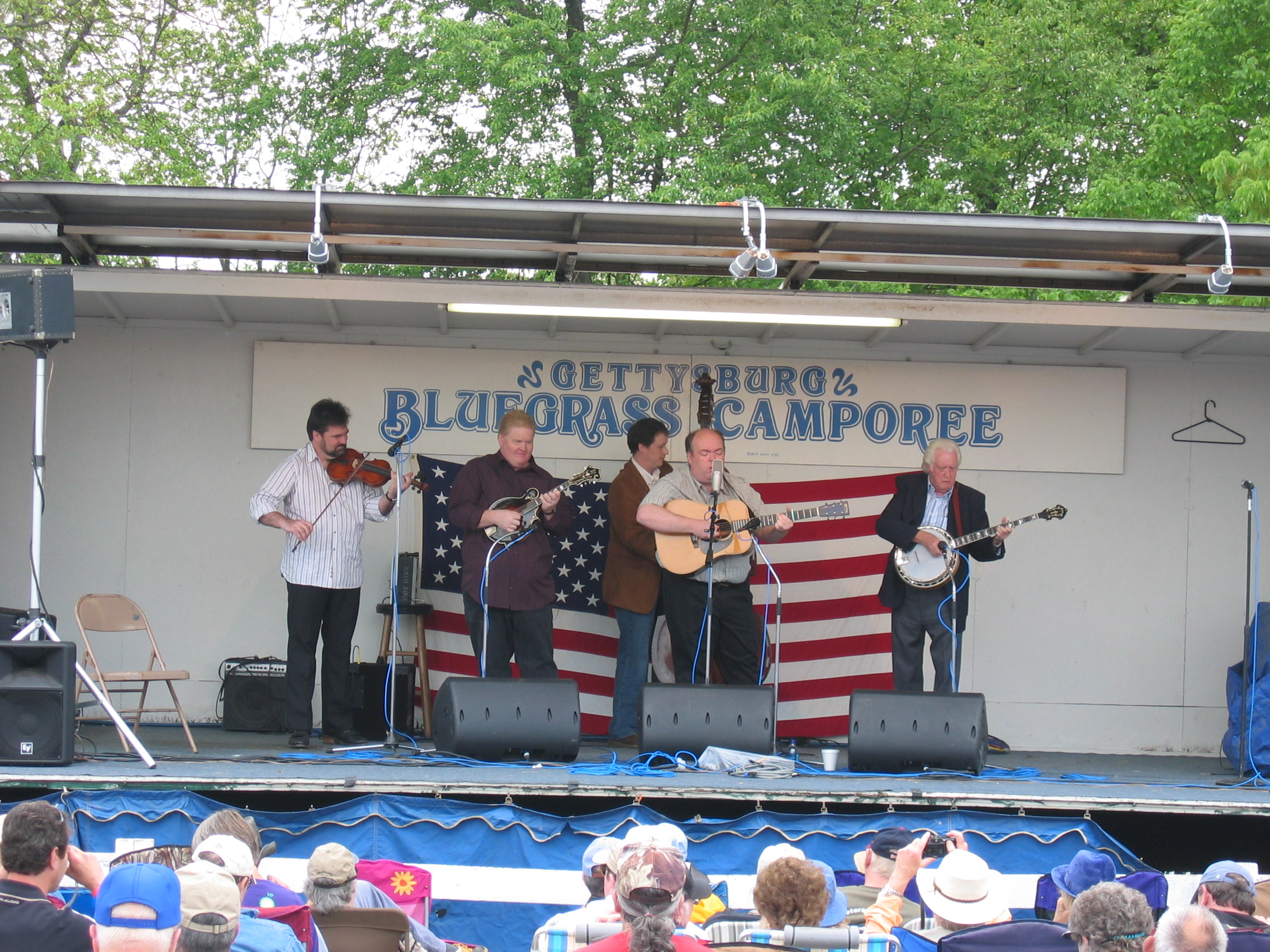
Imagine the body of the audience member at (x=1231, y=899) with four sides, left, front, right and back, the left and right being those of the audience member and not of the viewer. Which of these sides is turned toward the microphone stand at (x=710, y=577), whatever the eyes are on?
front

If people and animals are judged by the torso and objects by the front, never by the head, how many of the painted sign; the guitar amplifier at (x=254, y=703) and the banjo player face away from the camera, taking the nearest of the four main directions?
0

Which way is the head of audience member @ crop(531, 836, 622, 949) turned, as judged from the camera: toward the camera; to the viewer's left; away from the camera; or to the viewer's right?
away from the camera

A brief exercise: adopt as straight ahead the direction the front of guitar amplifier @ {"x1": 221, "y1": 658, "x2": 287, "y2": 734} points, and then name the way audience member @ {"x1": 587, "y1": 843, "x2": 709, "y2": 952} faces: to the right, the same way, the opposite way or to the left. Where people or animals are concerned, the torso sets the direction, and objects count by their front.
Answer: the opposite way

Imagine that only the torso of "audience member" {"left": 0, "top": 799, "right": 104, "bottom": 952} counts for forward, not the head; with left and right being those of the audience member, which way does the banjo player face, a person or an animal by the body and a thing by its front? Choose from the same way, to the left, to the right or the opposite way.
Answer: the opposite way

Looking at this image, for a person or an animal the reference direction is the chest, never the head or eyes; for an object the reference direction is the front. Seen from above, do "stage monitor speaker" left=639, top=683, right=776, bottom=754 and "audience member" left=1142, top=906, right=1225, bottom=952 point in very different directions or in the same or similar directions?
same or similar directions

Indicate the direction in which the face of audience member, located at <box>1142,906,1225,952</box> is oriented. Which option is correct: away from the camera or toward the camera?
away from the camera

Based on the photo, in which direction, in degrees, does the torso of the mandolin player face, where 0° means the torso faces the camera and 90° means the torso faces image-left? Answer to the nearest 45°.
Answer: approximately 0°

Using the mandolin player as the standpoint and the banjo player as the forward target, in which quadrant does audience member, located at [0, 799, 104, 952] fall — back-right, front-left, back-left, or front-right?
back-right

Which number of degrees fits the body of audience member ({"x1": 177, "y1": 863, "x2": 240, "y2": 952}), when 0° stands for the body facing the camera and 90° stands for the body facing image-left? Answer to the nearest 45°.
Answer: approximately 180°

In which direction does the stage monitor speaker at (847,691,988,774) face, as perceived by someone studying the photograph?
facing away from the viewer

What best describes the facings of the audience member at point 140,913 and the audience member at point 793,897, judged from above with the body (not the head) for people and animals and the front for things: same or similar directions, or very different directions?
same or similar directions

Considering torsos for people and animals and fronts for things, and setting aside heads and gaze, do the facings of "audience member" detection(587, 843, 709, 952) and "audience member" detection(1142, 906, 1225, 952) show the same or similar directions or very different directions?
same or similar directions

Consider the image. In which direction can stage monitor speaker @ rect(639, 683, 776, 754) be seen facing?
away from the camera

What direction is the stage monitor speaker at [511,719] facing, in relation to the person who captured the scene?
facing away from the viewer

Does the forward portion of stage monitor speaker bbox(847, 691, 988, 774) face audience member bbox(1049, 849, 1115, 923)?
no

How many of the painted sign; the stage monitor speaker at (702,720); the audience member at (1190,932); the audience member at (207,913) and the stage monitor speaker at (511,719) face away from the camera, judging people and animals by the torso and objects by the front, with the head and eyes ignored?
4

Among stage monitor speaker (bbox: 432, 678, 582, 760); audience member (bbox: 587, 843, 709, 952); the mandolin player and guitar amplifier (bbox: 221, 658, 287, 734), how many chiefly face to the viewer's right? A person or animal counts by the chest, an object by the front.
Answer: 0

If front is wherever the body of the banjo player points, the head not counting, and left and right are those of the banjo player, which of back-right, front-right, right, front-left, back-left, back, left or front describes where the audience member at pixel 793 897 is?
front

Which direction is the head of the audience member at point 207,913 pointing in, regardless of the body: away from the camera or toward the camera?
away from the camera

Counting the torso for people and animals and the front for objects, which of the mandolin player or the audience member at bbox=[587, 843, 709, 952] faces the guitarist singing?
the audience member
